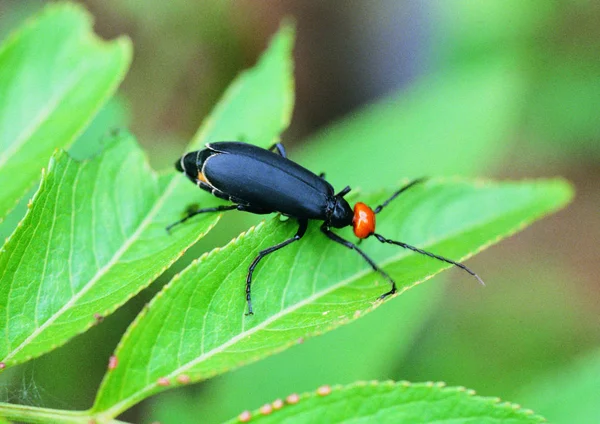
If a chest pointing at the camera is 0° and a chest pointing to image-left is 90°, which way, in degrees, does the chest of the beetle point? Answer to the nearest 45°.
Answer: approximately 315°

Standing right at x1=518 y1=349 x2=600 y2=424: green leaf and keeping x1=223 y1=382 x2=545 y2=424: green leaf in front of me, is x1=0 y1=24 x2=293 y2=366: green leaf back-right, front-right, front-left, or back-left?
front-right
